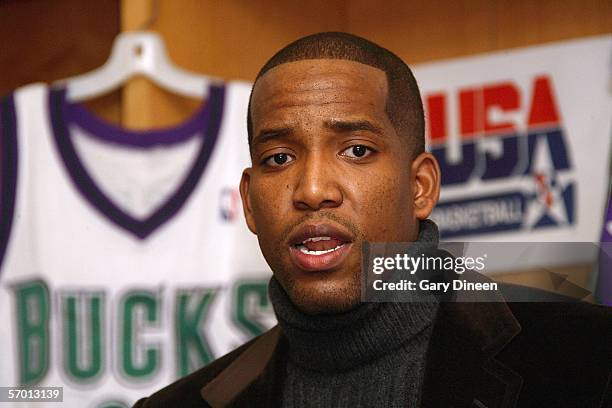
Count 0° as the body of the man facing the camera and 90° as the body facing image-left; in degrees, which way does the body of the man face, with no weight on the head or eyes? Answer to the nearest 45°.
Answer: approximately 0°

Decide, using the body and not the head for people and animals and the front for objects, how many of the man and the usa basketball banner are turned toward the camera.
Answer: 2

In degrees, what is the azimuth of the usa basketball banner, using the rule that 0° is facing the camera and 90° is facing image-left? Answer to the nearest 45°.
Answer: approximately 0°

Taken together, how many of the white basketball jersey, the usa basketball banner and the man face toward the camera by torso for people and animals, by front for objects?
3
